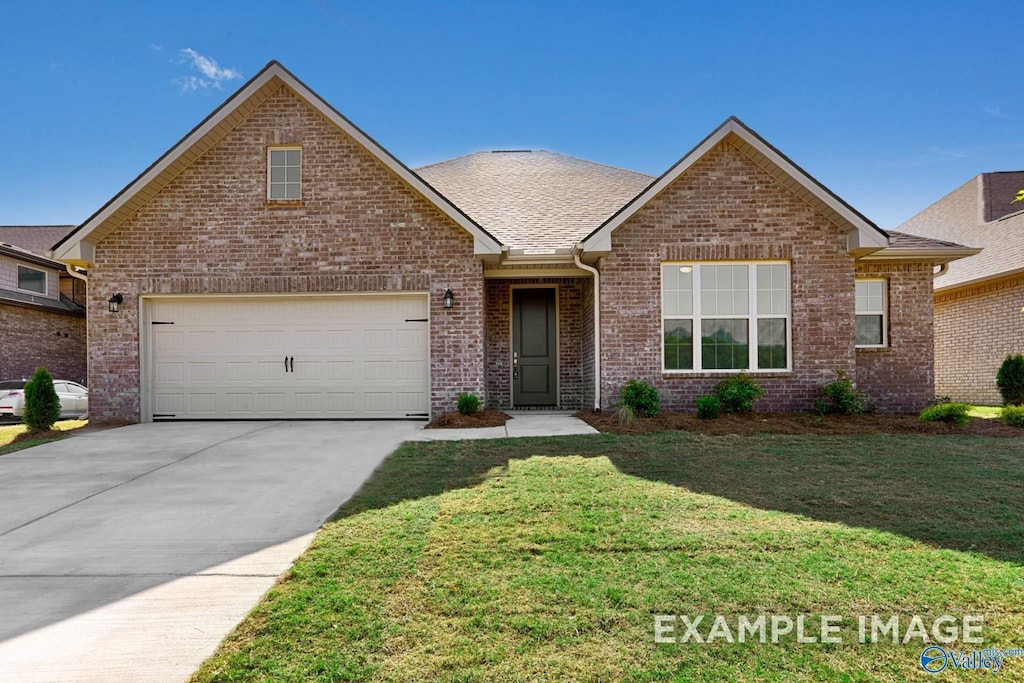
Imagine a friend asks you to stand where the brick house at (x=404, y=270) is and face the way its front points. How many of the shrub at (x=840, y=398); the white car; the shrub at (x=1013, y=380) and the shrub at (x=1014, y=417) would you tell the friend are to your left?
3

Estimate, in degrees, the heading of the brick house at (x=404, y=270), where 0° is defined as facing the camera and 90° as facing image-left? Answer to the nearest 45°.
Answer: approximately 0°

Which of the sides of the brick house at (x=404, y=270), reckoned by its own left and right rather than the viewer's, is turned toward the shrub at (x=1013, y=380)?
left

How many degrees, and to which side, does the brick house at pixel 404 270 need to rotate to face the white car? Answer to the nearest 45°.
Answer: approximately 135° to its right

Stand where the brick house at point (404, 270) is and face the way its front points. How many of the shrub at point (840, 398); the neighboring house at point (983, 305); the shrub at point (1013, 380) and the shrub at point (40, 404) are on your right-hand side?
1

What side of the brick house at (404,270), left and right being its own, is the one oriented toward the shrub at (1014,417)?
left

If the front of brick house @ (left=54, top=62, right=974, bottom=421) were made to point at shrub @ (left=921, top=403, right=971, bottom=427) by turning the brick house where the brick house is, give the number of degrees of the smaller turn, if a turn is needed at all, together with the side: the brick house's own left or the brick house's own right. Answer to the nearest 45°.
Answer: approximately 90° to the brick house's own left

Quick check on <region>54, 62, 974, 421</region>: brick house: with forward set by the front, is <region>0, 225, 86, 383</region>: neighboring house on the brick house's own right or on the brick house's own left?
on the brick house's own right

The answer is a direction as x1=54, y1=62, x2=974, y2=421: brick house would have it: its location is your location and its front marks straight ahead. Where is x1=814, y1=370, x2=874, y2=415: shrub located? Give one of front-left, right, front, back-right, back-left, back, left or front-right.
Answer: left
